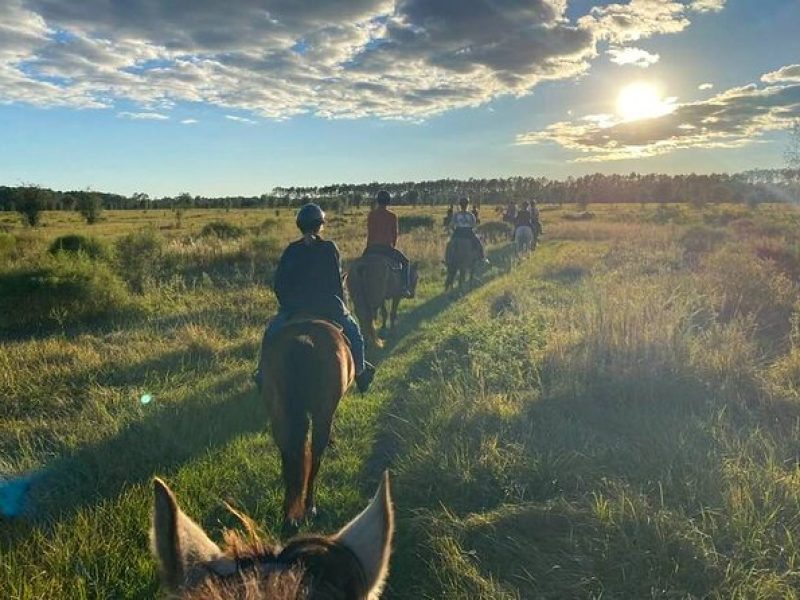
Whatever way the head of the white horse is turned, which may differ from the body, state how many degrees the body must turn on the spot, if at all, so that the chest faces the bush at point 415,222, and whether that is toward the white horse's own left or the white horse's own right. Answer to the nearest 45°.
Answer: approximately 45° to the white horse's own left

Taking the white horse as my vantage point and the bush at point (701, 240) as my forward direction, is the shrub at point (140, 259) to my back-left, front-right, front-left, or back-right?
back-right

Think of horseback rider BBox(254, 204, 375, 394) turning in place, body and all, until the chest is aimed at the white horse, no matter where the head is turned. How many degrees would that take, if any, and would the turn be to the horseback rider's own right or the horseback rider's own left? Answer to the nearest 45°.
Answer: approximately 45° to the horseback rider's own right

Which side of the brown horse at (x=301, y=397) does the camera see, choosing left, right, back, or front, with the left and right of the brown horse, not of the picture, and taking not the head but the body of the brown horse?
back

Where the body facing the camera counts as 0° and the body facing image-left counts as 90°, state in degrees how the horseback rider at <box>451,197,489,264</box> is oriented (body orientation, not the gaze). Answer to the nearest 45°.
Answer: approximately 225°

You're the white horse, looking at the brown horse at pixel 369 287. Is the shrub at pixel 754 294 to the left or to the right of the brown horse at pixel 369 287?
left

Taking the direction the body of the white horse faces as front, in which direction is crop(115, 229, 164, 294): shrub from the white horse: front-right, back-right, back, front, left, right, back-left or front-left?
back-left

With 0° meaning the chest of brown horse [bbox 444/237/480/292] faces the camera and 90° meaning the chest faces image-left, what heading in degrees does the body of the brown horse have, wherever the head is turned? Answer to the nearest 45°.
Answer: approximately 225°

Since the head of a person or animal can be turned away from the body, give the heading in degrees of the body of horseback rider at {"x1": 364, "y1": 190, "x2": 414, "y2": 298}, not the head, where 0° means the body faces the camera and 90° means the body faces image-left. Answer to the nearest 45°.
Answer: approximately 225°

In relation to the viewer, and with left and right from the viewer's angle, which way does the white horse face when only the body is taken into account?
facing away from the viewer

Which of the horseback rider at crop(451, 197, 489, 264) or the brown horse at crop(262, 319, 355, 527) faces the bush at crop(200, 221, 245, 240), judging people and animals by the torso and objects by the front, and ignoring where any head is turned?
the brown horse

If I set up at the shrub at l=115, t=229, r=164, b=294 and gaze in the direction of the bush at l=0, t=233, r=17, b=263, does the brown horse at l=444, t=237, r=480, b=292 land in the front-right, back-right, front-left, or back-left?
back-right

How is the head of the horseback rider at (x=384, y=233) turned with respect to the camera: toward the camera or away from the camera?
away from the camera
